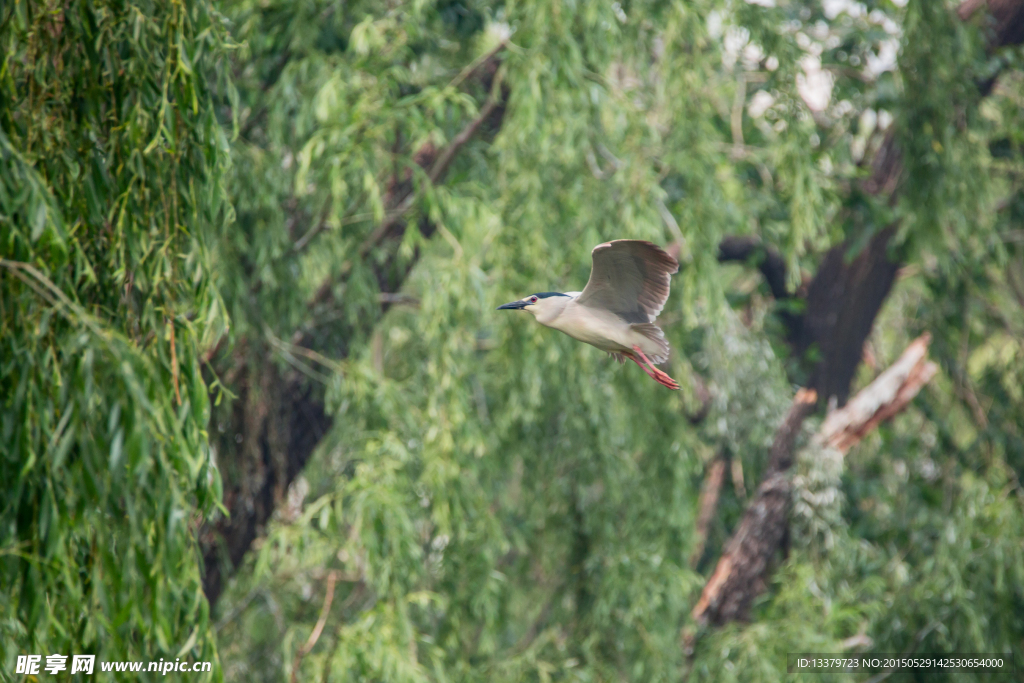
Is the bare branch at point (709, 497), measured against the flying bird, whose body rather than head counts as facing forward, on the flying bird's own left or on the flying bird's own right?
on the flying bird's own right

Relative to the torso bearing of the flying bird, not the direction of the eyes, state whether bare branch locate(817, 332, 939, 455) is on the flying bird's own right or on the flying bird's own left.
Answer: on the flying bird's own right

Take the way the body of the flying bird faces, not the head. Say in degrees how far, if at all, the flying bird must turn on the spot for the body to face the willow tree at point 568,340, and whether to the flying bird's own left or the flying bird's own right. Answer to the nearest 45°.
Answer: approximately 90° to the flying bird's own right

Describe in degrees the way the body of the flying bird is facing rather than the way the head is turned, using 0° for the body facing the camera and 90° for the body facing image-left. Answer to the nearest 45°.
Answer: approximately 90°
